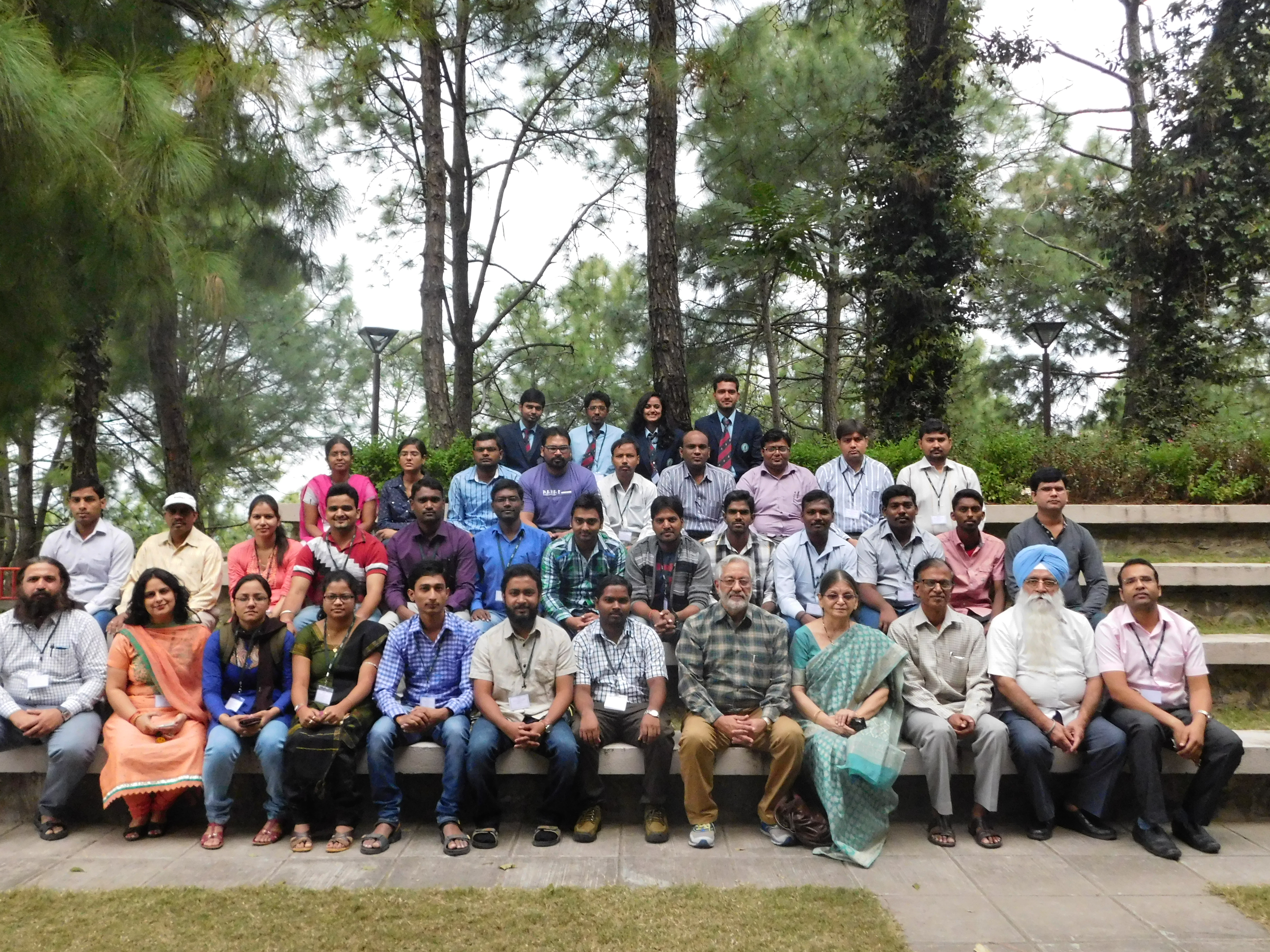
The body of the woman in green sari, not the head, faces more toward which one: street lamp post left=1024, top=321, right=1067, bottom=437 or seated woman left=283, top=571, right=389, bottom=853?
the seated woman

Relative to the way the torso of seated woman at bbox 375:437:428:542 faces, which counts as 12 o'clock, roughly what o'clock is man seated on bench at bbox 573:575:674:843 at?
The man seated on bench is roughly at 11 o'clock from the seated woman.

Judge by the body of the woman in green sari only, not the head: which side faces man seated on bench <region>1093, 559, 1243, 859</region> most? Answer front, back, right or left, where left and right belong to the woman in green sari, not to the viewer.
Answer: left

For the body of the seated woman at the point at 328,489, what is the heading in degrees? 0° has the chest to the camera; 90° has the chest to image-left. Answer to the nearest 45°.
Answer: approximately 0°

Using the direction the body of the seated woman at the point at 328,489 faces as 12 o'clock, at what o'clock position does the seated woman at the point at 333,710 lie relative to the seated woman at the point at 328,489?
the seated woman at the point at 333,710 is roughly at 12 o'clock from the seated woman at the point at 328,489.

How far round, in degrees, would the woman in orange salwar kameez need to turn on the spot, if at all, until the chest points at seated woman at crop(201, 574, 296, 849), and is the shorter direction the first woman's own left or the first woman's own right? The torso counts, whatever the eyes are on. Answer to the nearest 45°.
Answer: approximately 45° to the first woman's own left
